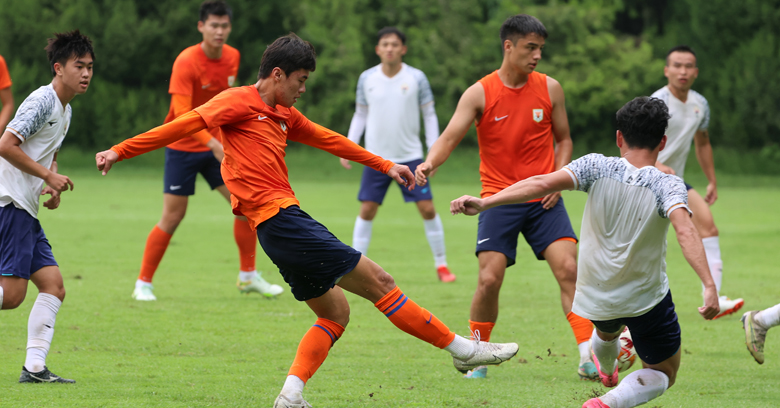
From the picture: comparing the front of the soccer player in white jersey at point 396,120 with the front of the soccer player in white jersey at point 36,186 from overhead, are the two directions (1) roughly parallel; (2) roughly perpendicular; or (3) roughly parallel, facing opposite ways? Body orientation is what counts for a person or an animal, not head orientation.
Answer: roughly perpendicular

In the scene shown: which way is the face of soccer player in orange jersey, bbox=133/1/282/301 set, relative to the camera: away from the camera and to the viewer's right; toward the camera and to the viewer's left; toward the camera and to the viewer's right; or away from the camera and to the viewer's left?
toward the camera and to the viewer's right

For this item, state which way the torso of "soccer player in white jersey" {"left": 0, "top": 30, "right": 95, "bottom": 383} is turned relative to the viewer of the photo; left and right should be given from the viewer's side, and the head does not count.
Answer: facing the viewer and to the right of the viewer

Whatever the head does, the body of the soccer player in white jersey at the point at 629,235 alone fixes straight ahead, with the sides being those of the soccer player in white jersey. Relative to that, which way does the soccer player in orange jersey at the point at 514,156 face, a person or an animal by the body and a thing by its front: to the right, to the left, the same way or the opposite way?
the opposite way

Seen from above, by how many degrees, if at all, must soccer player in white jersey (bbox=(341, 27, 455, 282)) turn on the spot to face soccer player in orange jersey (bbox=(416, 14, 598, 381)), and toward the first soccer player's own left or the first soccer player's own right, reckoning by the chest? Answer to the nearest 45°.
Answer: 0° — they already face them

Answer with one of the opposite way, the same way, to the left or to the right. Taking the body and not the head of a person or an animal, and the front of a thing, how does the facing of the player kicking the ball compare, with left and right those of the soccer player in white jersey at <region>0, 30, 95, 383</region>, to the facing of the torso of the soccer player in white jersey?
the same way

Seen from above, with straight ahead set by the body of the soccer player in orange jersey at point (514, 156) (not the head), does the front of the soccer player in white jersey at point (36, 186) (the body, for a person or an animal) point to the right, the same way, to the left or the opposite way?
to the left

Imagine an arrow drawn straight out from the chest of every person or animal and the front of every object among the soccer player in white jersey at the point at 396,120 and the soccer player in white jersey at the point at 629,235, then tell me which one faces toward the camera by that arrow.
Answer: the soccer player in white jersey at the point at 396,120

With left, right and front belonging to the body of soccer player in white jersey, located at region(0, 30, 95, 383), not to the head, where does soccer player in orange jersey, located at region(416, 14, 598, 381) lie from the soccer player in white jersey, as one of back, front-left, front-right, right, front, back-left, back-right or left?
front-left

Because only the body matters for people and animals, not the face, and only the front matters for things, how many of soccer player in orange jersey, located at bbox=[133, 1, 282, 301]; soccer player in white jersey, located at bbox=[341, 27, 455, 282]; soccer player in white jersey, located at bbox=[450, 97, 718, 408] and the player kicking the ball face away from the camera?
1

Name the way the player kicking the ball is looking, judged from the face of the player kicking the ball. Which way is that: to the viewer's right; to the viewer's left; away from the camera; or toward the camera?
to the viewer's right

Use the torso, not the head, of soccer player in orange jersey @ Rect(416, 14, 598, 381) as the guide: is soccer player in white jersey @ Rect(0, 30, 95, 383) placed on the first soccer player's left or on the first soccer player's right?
on the first soccer player's right

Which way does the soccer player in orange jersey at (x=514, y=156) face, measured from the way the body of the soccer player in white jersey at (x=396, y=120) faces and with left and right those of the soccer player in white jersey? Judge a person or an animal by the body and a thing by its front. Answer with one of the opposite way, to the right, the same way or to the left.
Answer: the same way

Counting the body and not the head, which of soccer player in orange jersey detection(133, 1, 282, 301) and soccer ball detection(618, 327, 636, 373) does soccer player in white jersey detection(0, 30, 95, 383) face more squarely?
the soccer ball

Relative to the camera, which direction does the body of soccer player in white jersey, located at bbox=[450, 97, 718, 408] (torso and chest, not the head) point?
away from the camera

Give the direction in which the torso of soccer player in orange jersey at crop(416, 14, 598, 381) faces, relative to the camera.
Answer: toward the camera

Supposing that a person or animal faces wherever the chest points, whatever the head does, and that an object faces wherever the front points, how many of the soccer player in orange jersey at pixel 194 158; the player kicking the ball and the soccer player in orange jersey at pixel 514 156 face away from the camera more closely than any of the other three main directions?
0
